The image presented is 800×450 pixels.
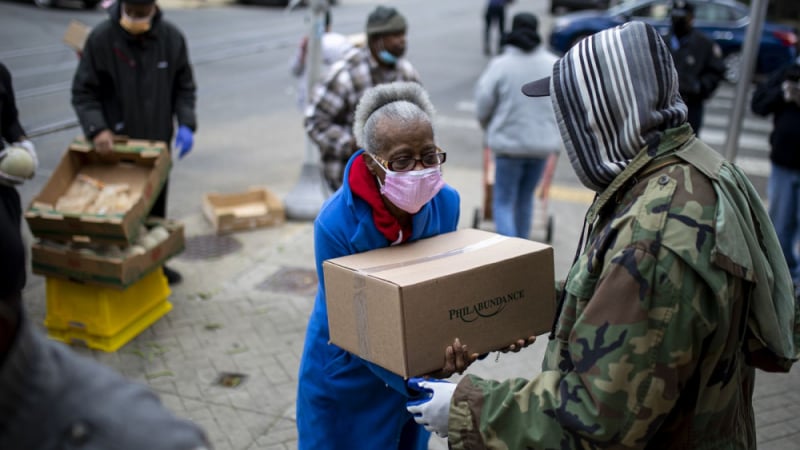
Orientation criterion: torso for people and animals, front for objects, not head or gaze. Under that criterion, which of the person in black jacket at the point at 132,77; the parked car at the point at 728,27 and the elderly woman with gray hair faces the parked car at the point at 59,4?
the parked car at the point at 728,27

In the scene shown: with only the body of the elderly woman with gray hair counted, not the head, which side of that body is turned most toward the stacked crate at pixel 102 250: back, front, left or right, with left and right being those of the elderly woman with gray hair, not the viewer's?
back

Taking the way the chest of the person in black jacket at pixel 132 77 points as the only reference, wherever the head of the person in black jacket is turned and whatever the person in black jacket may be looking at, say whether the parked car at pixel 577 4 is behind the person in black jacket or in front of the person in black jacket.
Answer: behind

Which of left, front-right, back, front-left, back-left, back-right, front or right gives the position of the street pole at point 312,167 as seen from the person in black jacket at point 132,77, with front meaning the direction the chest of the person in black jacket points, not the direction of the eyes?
back-left

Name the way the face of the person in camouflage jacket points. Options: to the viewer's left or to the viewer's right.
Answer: to the viewer's left

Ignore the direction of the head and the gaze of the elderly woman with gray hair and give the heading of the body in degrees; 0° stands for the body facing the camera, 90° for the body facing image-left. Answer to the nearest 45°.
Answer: approximately 315°

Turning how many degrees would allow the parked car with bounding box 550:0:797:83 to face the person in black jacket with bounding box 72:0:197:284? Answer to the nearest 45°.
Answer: approximately 90° to its left

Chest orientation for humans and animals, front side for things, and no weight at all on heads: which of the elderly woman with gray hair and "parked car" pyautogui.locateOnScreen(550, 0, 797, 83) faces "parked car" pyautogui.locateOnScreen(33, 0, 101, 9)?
"parked car" pyautogui.locateOnScreen(550, 0, 797, 83)

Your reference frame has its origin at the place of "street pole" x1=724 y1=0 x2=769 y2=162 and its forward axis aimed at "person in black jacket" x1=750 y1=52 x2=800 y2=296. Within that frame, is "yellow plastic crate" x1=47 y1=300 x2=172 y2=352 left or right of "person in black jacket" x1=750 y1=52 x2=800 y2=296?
right

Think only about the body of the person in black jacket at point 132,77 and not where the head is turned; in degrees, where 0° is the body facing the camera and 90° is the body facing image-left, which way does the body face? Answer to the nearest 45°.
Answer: approximately 0°

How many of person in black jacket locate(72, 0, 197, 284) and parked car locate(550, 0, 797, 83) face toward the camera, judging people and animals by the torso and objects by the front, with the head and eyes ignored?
1

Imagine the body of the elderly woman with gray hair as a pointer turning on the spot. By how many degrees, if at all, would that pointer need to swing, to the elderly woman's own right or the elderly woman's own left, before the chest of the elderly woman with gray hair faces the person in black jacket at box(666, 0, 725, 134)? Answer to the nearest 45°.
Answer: approximately 90° to the elderly woman's own left

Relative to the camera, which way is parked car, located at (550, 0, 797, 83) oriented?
to the viewer's left

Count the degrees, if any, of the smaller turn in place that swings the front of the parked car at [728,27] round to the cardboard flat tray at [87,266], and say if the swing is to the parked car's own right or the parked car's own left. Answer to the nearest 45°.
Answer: approximately 90° to the parked car's own left
